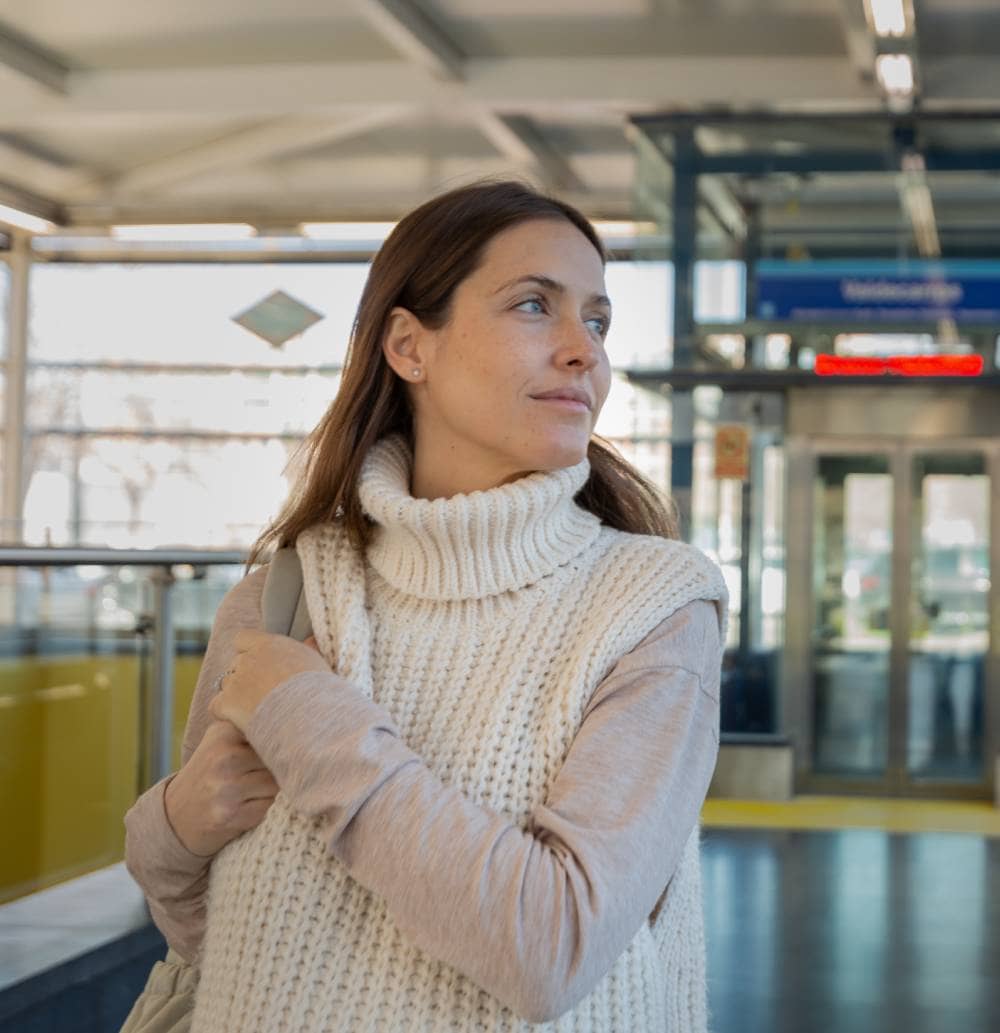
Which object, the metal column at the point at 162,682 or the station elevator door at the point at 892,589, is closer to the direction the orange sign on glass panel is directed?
the metal column

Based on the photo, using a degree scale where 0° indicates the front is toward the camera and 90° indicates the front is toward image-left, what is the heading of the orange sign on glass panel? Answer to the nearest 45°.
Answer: approximately 0°

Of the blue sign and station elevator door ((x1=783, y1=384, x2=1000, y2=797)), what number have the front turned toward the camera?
2
